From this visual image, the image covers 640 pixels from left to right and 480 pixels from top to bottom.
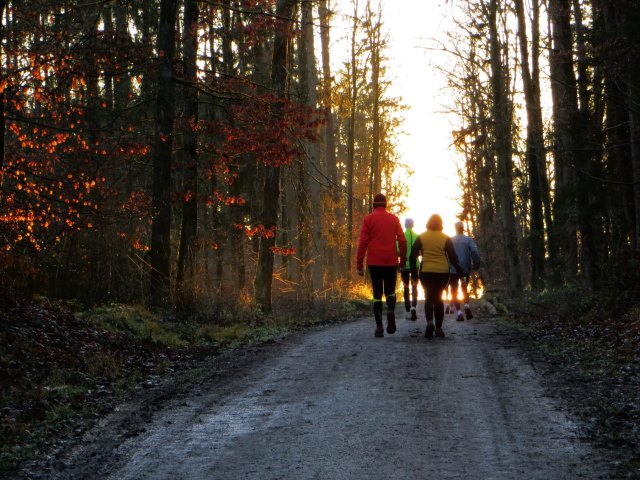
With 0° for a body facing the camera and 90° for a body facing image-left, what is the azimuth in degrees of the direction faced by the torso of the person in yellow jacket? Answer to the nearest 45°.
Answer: approximately 180°

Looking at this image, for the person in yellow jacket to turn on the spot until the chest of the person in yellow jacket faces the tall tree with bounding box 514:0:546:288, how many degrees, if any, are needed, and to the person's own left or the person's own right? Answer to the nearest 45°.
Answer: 0° — they already face it

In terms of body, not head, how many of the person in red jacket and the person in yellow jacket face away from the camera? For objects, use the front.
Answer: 2

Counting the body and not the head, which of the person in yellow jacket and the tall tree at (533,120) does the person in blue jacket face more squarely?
the tall tree

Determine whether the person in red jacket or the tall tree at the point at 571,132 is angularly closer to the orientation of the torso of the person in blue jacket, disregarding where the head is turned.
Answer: the tall tree

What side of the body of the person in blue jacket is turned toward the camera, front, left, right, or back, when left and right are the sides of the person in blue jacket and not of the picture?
back

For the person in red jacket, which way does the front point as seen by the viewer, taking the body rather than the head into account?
away from the camera

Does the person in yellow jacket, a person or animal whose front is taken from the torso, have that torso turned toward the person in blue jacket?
yes

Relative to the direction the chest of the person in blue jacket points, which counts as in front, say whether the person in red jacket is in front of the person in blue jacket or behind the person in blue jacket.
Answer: behind

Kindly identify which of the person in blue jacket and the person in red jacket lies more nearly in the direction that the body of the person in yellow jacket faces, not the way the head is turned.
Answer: the person in blue jacket
